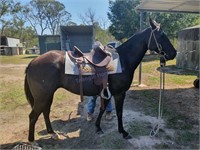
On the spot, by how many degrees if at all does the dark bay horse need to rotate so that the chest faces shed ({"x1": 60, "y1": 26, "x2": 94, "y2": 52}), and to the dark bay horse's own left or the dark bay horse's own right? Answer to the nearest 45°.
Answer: approximately 90° to the dark bay horse's own left

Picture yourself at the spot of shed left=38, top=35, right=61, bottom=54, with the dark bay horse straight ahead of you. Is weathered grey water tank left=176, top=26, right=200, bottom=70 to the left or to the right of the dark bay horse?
left

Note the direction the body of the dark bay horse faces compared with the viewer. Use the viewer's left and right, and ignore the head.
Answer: facing to the right of the viewer

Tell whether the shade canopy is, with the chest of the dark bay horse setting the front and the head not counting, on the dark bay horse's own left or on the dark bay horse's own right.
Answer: on the dark bay horse's own left

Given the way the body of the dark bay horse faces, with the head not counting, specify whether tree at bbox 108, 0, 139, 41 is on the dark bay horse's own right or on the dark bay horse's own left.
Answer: on the dark bay horse's own left

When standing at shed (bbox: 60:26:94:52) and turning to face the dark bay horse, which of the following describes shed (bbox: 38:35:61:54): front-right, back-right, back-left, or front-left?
back-right

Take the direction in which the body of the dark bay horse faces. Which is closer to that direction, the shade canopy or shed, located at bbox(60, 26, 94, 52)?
the shade canopy

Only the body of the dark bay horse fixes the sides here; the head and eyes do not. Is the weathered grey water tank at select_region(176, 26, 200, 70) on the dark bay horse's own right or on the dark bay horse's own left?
on the dark bay horse's own left
